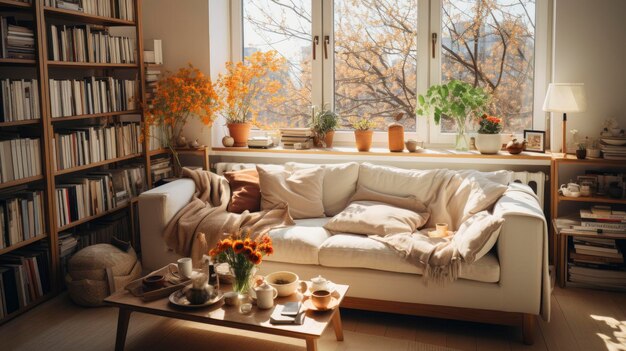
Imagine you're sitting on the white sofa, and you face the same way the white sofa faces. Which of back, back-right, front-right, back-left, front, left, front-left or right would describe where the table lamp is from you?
back-left

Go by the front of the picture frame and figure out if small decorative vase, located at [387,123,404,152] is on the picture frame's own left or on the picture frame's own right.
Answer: on the picture frame's own right

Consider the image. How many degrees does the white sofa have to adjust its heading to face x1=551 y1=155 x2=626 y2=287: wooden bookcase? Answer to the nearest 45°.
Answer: approximately 135° to its left

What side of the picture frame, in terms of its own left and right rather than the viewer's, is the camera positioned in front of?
front

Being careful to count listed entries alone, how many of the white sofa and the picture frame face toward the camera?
2

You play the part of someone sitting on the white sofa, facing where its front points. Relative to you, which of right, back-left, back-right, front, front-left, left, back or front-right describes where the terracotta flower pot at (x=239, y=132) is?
back-right

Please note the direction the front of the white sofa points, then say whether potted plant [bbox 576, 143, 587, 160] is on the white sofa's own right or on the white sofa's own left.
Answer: on the white sofa's own left

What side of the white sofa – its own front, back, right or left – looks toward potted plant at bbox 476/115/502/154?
back

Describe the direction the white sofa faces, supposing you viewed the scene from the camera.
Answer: facing the viewer

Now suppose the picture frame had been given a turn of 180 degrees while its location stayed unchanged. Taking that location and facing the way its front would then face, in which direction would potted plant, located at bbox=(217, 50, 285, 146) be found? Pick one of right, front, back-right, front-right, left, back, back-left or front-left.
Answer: left

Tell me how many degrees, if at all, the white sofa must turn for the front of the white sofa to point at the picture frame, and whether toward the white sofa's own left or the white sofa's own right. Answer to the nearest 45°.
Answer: approximately 135° to the white sofa's own left

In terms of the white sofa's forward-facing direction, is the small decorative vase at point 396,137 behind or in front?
behind
